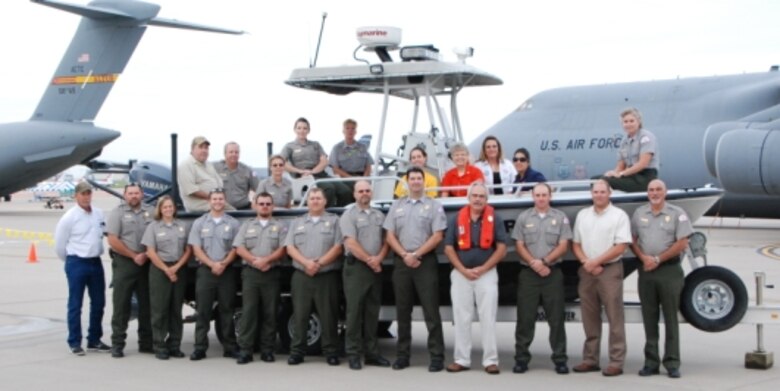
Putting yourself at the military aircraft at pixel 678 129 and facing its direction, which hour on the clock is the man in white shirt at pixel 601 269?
The man in white shirt is roughly at 9 o'clock from the military aircraft.

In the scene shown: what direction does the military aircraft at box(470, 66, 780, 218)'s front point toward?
to the viewer's left

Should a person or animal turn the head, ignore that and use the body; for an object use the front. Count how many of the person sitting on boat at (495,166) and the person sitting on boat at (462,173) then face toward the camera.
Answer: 2

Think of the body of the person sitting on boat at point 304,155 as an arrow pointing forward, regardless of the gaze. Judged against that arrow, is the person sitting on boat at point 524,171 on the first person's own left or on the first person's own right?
on the first person's own left

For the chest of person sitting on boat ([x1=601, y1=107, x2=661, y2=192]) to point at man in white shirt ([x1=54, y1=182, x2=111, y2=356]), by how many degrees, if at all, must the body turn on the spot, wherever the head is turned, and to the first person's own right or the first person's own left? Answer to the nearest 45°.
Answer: approximately 45° to the first person's own right

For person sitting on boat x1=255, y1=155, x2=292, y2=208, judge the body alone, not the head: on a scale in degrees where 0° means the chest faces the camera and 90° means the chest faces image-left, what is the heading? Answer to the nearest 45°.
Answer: approximately 0°
